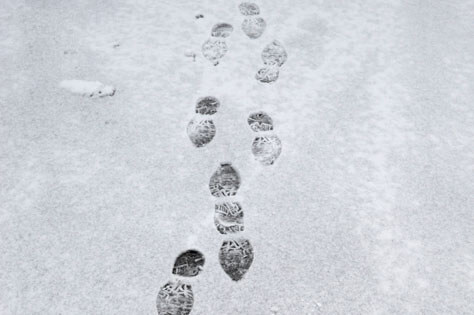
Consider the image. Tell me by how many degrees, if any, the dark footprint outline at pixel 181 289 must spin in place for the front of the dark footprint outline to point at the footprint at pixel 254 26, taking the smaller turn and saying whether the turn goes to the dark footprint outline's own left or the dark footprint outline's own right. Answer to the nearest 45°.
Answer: approximately 180°

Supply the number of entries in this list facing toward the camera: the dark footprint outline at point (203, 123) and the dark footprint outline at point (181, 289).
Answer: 2

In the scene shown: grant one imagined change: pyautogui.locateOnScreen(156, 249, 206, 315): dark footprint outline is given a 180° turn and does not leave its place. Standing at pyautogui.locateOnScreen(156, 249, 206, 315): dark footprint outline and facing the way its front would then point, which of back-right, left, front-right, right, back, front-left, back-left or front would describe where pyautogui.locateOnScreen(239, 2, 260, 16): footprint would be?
front

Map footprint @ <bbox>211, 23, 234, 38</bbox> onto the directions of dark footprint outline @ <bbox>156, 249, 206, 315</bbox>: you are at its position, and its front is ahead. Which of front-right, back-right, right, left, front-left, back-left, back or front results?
back

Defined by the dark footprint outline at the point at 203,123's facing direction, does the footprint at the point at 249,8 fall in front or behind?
behind

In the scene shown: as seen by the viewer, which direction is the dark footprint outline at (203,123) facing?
toward the camera
